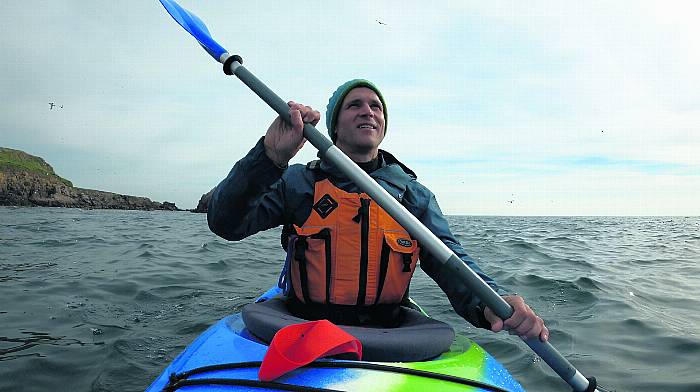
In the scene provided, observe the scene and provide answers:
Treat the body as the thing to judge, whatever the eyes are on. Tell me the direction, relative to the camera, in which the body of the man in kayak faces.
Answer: toward the camera

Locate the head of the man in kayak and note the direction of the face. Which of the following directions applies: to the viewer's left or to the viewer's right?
to the viewer's right
